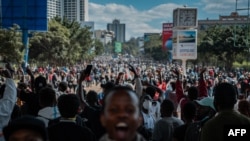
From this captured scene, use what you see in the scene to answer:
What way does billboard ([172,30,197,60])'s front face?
toward the camera

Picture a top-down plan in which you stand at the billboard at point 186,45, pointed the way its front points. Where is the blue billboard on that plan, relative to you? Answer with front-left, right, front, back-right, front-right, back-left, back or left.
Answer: right

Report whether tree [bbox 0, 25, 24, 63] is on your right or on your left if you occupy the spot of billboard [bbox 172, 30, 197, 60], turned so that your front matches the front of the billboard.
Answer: on your right
